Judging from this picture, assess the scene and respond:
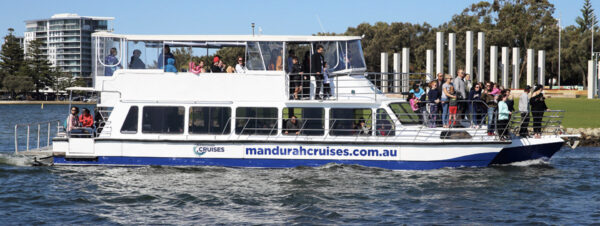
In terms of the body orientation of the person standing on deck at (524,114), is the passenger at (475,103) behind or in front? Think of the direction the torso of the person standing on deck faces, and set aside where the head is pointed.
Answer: behind

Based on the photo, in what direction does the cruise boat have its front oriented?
to the viewer's right

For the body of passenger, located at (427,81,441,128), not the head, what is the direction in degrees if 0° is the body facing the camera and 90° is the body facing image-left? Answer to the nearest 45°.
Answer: approximately 315°

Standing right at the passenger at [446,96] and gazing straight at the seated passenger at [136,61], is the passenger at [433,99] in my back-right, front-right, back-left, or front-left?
front-left

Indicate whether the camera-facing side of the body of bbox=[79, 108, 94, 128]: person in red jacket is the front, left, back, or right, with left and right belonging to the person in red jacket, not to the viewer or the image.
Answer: front

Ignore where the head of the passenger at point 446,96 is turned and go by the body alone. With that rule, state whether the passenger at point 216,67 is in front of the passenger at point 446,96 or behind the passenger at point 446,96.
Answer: behind
